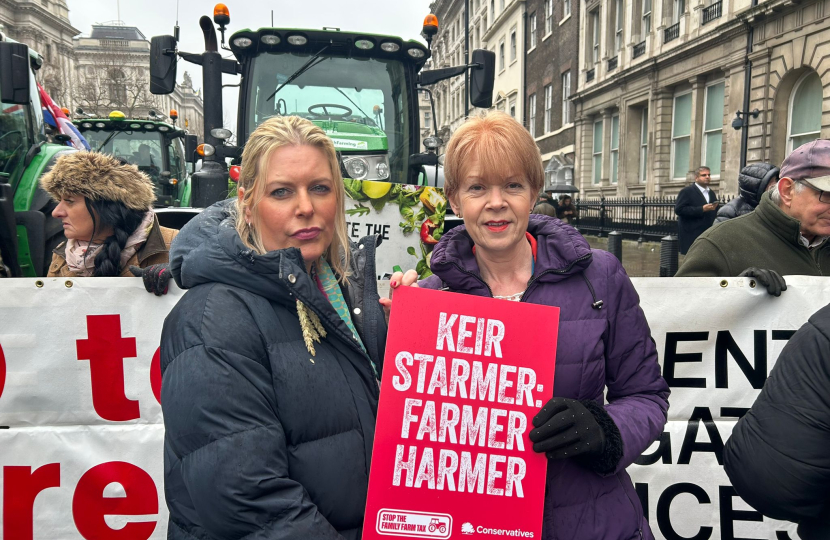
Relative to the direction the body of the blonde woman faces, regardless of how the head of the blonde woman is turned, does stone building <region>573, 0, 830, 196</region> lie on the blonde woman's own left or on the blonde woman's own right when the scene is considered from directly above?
on the blonde woman's own left

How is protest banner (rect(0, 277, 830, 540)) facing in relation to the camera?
toward the camera

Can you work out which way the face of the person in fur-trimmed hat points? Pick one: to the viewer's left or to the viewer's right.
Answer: to the viewer's left

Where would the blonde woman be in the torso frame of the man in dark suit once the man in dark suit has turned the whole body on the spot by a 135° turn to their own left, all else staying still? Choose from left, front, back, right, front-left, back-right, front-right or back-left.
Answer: back

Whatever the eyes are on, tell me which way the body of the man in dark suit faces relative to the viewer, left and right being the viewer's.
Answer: facing the viewer and to the right of the viewer

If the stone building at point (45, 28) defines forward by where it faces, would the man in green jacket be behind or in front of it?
in front

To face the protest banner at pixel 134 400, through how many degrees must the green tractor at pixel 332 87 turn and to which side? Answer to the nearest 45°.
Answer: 0° — it already faces it

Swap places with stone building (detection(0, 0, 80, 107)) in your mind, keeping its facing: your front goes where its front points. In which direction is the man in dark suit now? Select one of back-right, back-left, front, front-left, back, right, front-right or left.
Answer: front-right

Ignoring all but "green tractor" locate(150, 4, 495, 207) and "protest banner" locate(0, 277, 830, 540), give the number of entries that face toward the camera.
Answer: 2

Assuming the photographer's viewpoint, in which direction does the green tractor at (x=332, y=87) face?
facing the viewer

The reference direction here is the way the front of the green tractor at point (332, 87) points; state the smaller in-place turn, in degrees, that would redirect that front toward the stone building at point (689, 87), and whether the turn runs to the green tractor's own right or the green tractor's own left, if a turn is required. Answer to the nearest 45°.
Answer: approximately 135° to the green tractor's own left

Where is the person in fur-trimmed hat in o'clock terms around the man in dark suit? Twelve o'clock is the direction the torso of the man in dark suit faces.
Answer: The person in fur-trimmed hat is roughly at 2 o'clock from the man in dark suit.

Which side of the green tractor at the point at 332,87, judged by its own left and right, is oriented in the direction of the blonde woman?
front

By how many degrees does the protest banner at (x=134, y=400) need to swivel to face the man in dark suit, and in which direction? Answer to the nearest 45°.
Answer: approximately 135° to its left

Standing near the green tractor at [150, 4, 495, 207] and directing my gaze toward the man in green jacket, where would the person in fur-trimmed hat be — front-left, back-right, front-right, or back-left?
front-right
